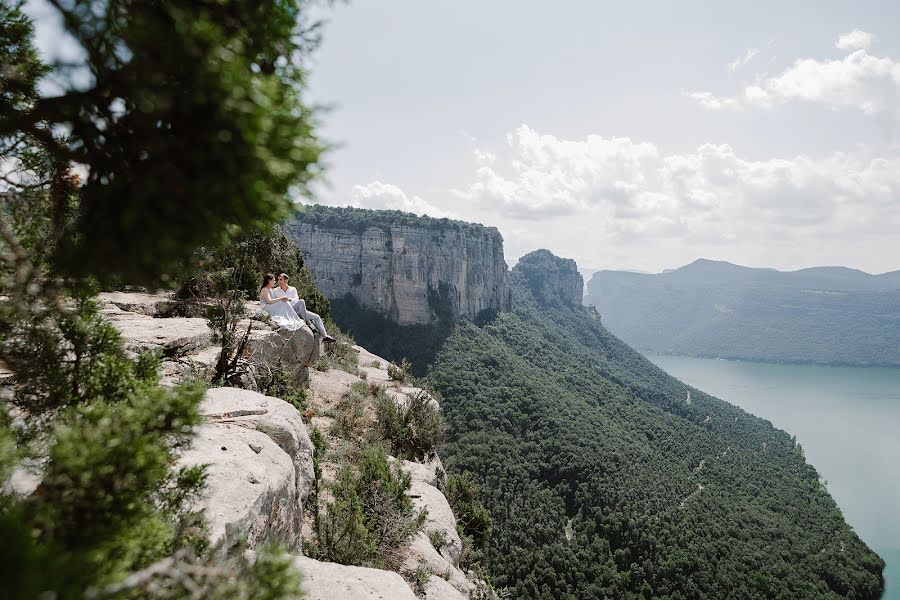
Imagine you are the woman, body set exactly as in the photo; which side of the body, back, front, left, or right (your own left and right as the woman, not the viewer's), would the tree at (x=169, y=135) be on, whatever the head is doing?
right

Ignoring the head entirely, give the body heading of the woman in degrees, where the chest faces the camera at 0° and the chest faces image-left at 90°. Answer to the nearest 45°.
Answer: approximately 270°

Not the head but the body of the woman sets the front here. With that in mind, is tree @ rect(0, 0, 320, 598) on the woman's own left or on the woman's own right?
on the woman's own right

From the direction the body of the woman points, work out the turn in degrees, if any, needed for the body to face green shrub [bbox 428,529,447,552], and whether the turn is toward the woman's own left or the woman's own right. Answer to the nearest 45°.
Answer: approximately 45° to the woman's own right

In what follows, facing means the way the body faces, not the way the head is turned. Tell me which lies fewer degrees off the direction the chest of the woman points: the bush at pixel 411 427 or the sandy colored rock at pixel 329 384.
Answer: the bush

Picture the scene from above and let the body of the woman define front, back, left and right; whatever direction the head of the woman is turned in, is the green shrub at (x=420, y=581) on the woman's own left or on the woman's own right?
on the woman's own right

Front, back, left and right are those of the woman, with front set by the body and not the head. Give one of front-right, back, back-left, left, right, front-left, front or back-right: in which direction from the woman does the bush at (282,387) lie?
right
